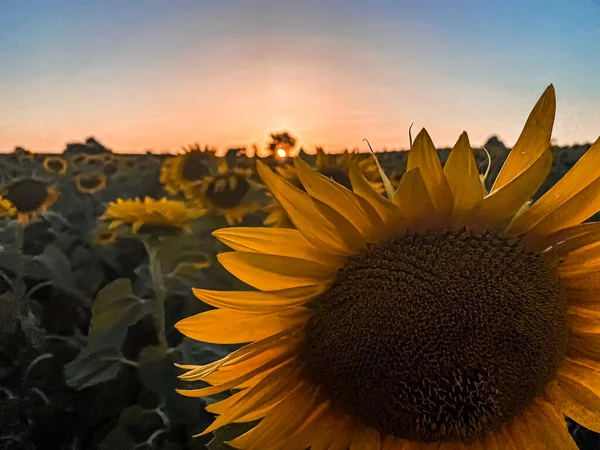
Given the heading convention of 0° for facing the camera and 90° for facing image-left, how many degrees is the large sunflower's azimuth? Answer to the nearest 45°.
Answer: approximately 0°

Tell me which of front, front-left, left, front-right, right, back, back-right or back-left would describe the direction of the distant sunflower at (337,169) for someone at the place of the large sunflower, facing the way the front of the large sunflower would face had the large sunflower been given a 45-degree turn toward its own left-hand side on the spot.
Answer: back-left

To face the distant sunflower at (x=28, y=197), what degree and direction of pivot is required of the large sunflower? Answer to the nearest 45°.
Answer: approximately 135° to its right

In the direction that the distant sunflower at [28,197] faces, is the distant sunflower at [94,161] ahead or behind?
behind

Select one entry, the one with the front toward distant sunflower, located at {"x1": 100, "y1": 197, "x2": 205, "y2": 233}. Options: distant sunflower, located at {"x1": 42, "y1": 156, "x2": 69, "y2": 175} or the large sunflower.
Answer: distant sunflower, located at {"x1": 42, "y1": 156, "x2": 69, "y2": 175}

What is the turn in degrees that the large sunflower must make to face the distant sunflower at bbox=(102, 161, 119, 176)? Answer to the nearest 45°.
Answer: approximately 135° to its right

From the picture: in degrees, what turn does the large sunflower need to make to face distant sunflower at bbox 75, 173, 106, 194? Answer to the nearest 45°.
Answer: approximately 135° to its right
